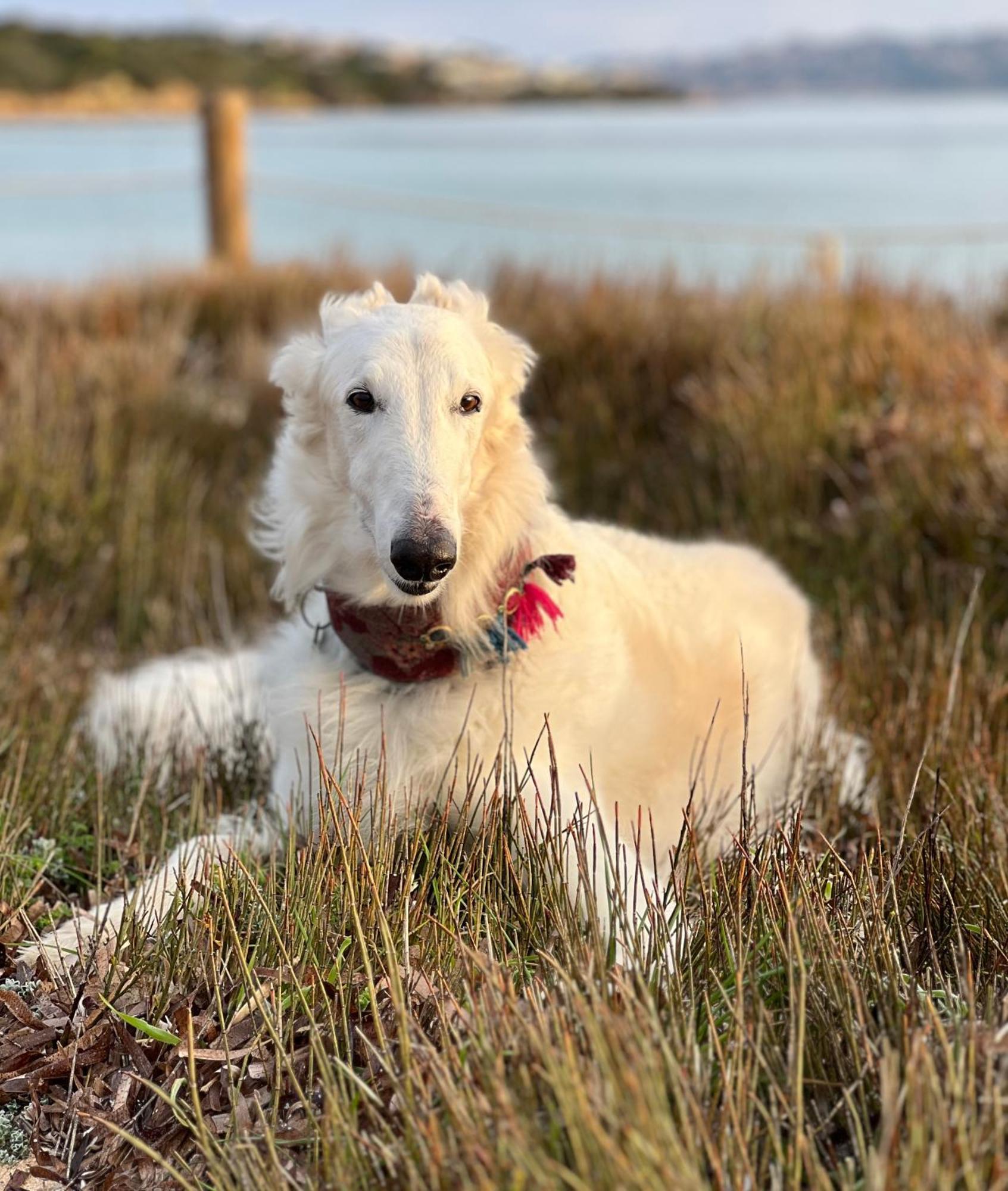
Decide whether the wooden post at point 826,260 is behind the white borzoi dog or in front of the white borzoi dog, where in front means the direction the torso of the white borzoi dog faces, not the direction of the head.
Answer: behind

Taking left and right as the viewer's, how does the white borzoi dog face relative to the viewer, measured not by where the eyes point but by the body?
facing the viewer and to the left of the viewer

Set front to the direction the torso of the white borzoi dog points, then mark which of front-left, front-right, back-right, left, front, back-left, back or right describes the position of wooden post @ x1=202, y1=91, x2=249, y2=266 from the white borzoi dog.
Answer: back-right
